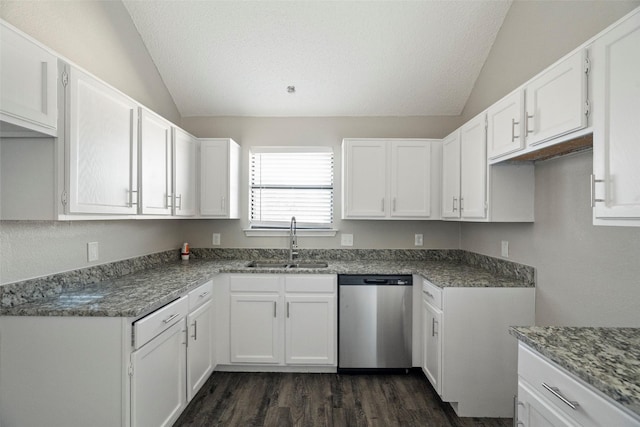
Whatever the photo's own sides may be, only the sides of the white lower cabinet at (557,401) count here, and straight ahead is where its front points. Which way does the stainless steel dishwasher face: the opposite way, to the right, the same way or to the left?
to the left

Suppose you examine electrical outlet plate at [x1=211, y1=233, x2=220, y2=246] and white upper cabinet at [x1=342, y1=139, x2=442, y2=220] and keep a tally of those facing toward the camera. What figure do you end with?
2

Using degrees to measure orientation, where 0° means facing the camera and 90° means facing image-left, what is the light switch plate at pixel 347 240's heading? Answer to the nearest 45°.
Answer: approximately 0°

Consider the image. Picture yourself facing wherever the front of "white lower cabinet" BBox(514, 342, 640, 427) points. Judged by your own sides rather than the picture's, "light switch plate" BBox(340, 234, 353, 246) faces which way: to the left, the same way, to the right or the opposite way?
to the left

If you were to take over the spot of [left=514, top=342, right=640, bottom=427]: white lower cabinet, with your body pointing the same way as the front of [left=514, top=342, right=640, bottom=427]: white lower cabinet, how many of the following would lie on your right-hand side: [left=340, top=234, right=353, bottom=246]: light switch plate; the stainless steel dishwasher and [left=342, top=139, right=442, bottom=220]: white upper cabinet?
3

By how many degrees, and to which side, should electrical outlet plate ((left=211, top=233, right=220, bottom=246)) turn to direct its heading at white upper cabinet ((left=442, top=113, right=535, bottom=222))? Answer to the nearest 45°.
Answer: approximately 45° to its left

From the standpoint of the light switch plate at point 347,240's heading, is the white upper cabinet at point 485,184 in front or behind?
in front

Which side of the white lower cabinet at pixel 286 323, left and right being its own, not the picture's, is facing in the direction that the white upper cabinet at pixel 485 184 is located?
left
